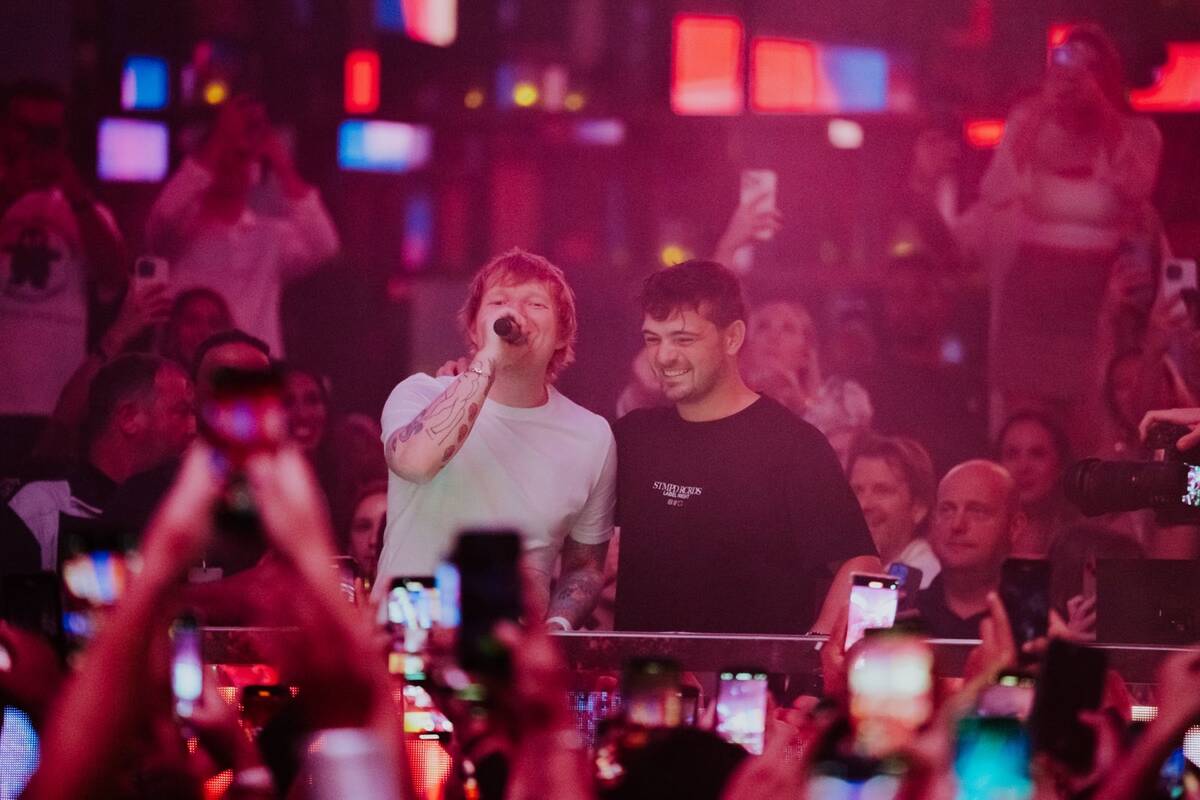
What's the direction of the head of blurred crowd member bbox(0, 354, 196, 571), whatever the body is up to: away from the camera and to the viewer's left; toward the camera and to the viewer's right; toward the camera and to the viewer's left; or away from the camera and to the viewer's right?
toward the camera and to the viewer's right

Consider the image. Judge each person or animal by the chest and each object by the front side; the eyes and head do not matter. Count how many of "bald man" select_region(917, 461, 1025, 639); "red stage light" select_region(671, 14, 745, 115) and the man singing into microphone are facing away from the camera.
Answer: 0

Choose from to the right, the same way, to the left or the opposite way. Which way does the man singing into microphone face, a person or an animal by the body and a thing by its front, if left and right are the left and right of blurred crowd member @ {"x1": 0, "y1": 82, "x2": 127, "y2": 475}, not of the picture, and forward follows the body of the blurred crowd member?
the same way

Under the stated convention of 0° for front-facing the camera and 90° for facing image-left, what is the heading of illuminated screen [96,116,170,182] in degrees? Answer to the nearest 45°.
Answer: approximately 0°

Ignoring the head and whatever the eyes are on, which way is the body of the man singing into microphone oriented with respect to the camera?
toward the camera

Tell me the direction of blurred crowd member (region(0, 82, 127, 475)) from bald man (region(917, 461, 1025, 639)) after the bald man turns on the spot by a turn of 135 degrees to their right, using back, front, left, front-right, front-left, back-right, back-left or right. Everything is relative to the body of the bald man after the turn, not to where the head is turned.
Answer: left

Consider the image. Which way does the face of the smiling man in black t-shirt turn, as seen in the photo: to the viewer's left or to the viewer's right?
to the viewer's left

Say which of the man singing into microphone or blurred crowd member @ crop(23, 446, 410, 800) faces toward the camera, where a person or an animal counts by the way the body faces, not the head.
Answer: the man singing into microphone

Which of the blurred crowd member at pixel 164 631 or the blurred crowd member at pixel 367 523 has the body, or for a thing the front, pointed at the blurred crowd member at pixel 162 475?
the blurred crowd member at pixel 164 631

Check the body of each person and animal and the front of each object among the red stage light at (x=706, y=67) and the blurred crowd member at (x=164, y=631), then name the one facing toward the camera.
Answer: the red stage light

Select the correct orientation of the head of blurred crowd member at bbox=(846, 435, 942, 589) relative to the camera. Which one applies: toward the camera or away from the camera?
toward the camera

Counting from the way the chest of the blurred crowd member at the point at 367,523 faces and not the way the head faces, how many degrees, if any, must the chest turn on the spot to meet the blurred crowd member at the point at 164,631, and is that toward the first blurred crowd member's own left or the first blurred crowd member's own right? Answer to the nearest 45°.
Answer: approximately 45° to the first blurred crowd member's own right

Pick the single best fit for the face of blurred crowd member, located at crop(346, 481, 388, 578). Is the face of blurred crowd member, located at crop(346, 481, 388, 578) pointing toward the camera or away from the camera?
toward the camera

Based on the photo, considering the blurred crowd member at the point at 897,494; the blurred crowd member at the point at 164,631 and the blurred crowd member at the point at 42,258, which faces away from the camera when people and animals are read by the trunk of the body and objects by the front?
the blurred crowd member at the point at 164,631

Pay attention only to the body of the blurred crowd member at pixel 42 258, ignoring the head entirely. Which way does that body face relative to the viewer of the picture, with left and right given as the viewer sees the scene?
facing the viewer

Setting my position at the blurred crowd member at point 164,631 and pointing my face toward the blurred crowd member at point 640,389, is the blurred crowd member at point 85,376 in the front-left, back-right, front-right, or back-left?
front-left

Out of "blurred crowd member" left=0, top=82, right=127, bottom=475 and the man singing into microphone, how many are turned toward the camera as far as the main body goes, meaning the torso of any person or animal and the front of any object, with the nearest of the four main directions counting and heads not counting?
2

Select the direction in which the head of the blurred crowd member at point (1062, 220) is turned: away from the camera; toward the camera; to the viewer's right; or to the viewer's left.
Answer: toward the camera
